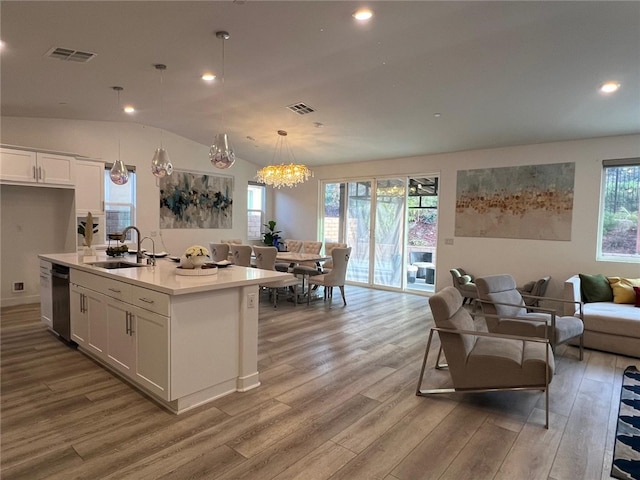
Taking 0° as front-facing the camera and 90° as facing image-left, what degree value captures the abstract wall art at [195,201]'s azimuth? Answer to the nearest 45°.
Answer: approximately 315°

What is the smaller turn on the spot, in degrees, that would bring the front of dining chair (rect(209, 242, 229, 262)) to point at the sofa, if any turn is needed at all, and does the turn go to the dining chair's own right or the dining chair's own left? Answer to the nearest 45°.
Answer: approximately 90° to the dining chair's own right

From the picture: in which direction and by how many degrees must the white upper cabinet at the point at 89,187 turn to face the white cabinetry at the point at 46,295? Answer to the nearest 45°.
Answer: approximately 45° to its right

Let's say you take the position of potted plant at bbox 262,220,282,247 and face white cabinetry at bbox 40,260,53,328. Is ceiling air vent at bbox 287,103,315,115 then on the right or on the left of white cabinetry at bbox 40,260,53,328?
left

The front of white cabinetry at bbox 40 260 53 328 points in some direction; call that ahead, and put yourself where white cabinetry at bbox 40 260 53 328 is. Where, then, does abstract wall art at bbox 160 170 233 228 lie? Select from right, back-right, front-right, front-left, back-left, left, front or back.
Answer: back-right

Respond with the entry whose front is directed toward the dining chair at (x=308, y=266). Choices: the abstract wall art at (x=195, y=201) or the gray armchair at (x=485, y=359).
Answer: the abstract wall art

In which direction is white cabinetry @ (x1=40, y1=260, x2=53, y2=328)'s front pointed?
to the viewer's left

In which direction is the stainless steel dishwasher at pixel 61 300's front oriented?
to the viewer's left

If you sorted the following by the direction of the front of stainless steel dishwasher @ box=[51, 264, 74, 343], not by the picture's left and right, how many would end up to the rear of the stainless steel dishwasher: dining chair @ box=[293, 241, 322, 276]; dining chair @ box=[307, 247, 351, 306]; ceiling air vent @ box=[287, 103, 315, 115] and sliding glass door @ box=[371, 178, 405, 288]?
4

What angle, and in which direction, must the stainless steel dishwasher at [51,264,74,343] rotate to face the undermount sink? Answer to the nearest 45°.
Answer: approximately 135° to its left

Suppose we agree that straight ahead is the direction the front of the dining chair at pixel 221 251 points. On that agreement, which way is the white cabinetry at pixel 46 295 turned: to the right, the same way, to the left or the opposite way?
the opposite way

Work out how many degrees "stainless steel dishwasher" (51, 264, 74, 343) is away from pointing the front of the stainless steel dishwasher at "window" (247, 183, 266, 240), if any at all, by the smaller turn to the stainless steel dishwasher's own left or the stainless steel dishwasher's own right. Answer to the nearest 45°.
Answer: approximately 135° to the stainless steel dishwasher's own right

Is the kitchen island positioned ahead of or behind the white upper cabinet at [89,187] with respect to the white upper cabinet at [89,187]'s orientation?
ahead
